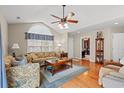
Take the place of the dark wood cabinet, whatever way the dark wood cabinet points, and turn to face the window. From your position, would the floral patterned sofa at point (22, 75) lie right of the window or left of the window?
left

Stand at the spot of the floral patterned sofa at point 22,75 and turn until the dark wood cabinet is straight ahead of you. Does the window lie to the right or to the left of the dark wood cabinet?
left

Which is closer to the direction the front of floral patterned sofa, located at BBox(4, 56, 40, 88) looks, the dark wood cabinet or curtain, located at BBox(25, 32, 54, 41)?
the dark wood cabinet

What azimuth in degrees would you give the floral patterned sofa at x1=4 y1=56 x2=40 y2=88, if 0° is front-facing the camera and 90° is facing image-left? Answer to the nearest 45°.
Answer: approximately 270°

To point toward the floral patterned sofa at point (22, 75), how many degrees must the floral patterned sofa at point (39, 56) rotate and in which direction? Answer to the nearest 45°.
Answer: approximately 45° to its right

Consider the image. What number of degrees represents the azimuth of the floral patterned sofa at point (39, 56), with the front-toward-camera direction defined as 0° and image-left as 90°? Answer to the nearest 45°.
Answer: approximately 315°
